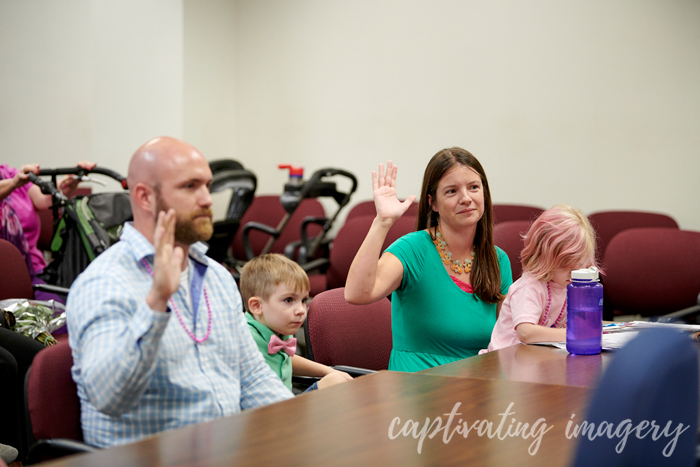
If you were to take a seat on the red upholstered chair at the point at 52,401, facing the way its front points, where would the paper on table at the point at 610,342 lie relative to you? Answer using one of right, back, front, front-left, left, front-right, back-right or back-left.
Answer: front-left

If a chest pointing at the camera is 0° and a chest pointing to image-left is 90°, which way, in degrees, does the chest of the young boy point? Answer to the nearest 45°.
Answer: approximately 315°

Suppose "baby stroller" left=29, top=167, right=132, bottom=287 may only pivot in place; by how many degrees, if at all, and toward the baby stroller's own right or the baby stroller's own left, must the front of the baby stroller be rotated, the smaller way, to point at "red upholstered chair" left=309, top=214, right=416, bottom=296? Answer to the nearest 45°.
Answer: approximately 45° to the baby stroller's own right

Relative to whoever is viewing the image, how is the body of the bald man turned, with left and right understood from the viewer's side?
facing the viewer and to the right of the viewer

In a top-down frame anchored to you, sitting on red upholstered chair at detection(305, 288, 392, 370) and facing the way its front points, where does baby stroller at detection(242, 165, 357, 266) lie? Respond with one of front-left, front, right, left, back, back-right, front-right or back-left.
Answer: back-left

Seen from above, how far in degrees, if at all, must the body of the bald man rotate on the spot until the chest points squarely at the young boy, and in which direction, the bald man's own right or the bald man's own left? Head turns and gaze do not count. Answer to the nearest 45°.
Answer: approximately 90° to the bald man's own left

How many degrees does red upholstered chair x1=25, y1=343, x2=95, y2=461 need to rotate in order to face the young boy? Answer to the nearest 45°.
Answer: approximately 90° to its left

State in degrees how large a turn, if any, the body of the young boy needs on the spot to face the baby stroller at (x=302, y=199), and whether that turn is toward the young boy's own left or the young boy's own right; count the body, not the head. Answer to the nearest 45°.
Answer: approximately 135° to the young boy's own left
